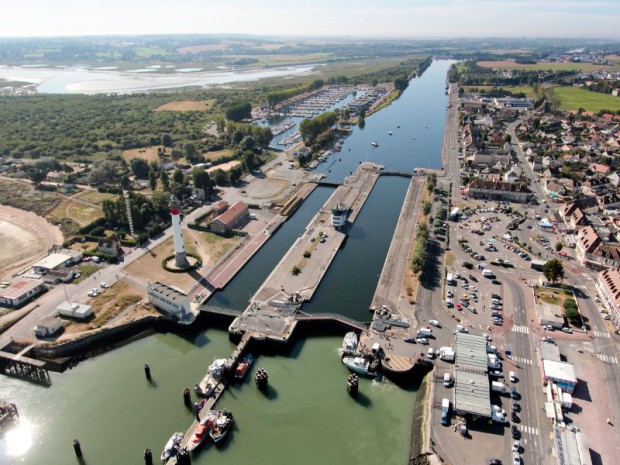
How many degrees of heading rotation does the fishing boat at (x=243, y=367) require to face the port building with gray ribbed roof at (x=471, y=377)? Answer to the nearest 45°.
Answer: approximately 45° to its right

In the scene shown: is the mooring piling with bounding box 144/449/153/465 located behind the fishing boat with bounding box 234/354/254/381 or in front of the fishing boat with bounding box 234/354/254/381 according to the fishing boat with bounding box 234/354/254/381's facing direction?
behind

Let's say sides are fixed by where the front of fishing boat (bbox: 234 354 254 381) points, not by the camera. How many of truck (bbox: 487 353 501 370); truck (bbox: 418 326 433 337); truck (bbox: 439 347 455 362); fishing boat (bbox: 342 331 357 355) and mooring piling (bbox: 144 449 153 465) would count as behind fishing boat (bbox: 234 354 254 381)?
1

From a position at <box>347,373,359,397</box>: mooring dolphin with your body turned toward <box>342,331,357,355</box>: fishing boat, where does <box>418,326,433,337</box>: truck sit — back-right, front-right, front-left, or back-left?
front-right

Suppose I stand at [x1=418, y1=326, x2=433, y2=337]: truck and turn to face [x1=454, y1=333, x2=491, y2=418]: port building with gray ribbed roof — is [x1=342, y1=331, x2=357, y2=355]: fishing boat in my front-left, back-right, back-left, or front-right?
back-right

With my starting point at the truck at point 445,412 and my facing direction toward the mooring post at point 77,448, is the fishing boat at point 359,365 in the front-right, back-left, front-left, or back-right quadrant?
front-right

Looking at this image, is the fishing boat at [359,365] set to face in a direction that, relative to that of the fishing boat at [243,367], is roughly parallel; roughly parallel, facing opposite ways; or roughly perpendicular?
roughly perpendicular

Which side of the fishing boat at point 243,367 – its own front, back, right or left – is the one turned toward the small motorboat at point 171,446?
back

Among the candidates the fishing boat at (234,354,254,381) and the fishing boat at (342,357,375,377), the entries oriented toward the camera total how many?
0

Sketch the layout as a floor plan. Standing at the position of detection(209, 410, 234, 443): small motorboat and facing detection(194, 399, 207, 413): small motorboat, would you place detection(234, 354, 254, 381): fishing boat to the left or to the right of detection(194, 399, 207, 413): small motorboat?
right

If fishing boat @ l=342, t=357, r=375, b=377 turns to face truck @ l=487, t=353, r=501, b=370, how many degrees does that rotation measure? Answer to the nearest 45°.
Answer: approximately 135° to its right

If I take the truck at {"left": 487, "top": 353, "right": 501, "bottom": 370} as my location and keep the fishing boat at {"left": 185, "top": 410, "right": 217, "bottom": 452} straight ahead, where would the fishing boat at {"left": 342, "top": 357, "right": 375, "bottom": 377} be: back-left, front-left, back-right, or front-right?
front-right

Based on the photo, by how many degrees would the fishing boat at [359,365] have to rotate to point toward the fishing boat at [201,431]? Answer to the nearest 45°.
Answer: approximately 90° to its left

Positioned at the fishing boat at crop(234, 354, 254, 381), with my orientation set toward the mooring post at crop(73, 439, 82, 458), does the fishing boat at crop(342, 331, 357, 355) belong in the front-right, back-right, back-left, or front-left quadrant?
back-left

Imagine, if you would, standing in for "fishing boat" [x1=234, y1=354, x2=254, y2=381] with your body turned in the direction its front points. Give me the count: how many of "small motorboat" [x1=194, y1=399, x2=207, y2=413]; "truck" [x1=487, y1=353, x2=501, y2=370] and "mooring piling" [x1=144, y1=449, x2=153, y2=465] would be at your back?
2

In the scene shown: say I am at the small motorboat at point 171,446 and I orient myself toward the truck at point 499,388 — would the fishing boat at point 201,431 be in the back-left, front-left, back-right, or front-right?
front-left

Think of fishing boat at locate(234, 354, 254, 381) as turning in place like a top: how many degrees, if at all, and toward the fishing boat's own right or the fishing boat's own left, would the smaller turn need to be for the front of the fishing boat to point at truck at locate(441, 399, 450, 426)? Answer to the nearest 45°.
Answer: approximately 90° to the fishing boat's own right

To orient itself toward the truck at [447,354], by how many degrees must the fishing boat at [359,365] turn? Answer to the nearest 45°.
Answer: approximately 135° to its right

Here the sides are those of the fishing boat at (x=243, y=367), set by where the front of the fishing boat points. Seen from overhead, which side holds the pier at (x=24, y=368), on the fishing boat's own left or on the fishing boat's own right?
on the fishing boat's own left
